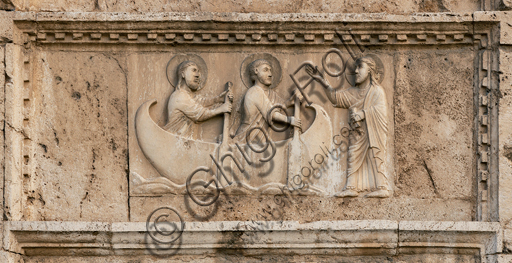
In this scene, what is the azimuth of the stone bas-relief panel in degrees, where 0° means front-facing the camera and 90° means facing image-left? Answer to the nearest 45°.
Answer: approximately 0°
